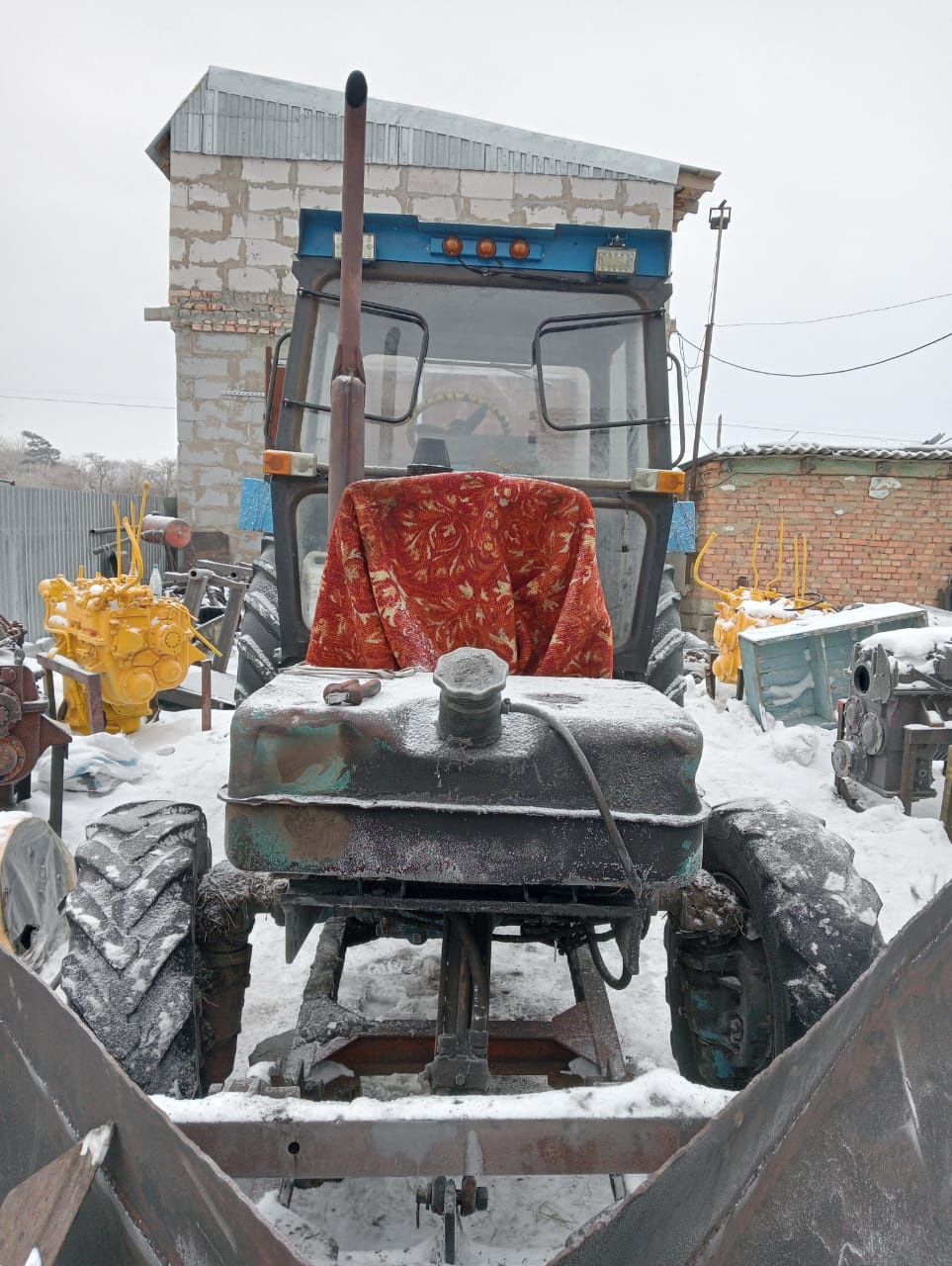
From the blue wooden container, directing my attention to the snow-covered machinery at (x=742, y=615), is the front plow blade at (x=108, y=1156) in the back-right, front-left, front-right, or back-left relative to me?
back-left

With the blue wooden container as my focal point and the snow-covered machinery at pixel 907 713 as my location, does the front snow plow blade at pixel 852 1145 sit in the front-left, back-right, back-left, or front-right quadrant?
back-left

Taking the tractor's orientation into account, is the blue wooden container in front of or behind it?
behind

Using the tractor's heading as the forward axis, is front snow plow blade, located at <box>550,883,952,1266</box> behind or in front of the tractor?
in front

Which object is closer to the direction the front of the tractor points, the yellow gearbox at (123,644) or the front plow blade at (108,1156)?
the front plow blade

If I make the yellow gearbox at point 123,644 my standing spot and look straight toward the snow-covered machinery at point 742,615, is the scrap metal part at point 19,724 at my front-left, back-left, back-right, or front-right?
back-right

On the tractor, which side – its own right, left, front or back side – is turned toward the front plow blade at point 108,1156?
front

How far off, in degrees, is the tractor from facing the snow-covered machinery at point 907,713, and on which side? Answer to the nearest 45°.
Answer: approximately 135° to its left

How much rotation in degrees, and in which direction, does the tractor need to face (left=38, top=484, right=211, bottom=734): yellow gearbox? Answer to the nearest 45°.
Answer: approximately 135° to its right

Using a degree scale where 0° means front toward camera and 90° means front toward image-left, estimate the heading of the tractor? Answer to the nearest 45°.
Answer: approximately 0°
